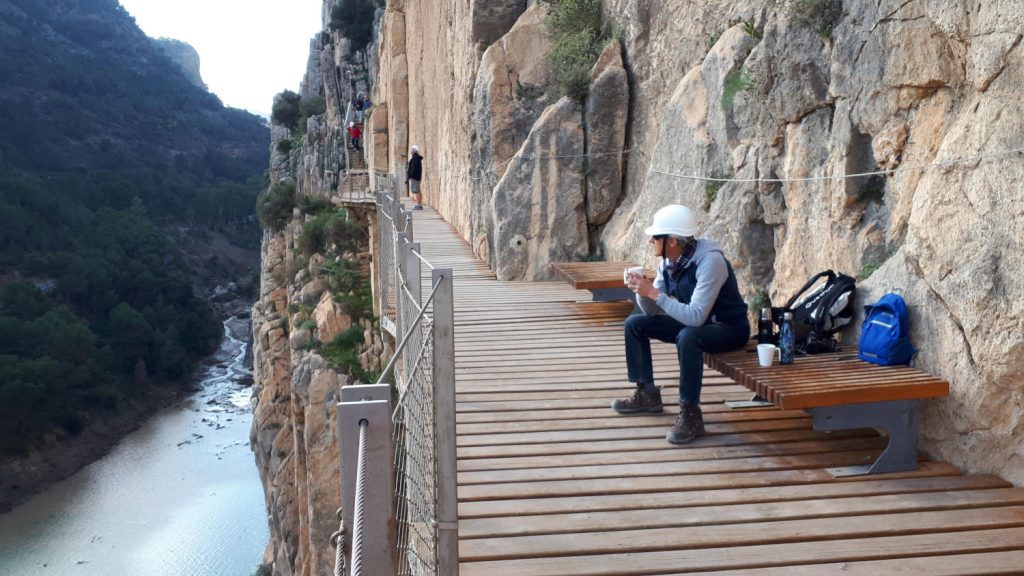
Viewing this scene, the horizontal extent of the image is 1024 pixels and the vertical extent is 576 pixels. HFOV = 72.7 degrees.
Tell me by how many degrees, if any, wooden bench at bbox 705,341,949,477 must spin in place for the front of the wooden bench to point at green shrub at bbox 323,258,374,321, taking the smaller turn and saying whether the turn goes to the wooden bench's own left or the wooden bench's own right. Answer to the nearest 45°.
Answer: approximately 45° to the wooden bench's own right

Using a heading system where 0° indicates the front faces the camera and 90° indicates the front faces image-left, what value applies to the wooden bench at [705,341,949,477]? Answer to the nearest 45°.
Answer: approximately 90°

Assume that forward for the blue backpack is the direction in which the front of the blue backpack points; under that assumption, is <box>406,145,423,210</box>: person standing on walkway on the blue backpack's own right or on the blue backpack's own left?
on the blue backpack's own right

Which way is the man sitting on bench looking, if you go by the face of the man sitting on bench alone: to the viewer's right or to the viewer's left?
to the viewer's left

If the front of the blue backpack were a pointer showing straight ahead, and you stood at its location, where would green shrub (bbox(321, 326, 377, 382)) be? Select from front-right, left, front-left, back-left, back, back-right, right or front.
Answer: right

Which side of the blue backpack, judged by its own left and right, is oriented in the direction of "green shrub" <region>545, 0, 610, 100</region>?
right

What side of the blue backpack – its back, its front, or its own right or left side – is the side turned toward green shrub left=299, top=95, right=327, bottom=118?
right

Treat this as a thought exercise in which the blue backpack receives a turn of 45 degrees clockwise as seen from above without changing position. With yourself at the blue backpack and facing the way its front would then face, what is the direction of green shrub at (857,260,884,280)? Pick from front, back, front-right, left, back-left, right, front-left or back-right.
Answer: right

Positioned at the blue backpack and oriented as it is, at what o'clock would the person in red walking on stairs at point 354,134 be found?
The person in red walking on stairs is roughly at 3 o'clock from the blue backpack.

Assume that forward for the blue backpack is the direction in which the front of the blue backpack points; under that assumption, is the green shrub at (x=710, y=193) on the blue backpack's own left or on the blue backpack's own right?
on the blue backpack's own right

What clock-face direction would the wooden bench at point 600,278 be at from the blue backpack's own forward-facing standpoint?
The wooden bench is roughly at 3 o'clock from the blue backpack.

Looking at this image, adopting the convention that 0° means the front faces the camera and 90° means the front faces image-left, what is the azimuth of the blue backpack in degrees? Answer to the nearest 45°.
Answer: approximately 45°

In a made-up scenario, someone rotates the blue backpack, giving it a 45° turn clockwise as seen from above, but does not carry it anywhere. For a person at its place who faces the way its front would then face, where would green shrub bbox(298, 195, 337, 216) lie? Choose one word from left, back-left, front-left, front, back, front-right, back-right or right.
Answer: front-right
